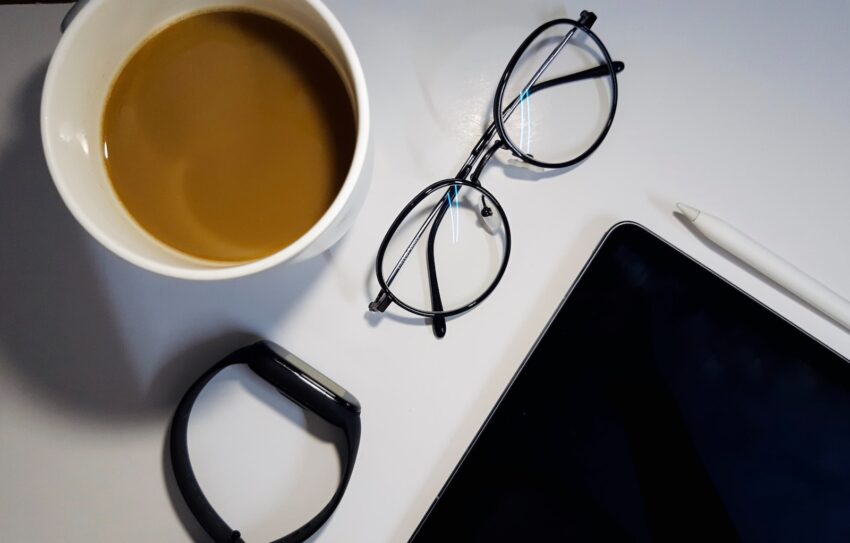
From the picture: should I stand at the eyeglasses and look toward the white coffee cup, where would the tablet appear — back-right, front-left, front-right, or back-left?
back-left

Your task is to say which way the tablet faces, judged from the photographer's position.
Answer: facing the viewer
